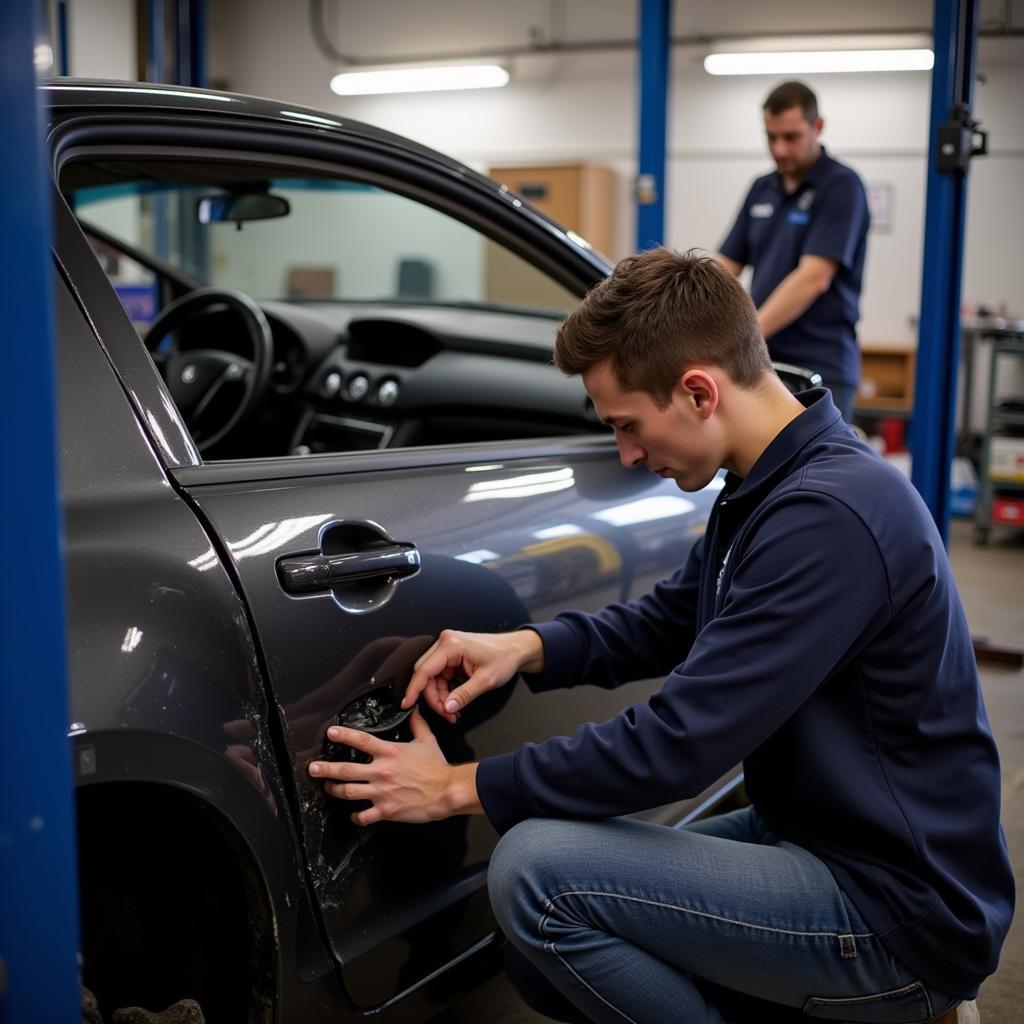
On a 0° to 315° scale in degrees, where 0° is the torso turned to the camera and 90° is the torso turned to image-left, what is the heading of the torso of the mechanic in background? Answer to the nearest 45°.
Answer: approximately 45°

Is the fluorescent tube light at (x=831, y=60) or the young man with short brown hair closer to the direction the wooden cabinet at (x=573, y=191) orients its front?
the young man with short brown hair

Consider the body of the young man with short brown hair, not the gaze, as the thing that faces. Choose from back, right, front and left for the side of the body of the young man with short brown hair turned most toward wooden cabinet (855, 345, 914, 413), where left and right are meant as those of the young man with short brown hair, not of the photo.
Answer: right

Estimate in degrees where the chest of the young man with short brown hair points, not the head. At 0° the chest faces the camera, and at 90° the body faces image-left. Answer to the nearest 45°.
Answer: approximately 90°

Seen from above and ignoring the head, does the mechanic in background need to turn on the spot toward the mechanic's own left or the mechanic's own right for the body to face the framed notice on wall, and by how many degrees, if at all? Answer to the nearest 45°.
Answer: approximately 135° to the mechanic's own right

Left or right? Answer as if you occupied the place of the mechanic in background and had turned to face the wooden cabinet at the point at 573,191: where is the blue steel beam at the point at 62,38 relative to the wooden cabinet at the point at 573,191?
left

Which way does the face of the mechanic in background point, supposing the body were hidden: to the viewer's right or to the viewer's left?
to the viewer's left

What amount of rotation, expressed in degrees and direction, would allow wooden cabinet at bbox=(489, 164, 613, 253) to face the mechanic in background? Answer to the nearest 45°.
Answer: approximately 45° to its left

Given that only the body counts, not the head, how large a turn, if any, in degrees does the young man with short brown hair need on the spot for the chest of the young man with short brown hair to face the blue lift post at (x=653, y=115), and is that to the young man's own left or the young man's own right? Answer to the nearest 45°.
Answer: approximately 90° to the young man's own right

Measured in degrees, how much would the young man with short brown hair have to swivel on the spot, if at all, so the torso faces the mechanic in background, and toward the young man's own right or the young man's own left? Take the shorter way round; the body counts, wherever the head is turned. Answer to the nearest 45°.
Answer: approximately 90° to the young man's own right

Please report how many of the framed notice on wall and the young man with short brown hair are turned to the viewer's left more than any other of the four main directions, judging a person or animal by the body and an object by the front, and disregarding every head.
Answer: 1
